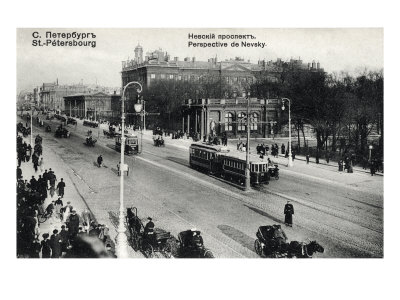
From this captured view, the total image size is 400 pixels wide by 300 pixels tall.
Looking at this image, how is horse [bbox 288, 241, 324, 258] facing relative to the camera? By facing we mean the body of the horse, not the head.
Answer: to the viewer's right
